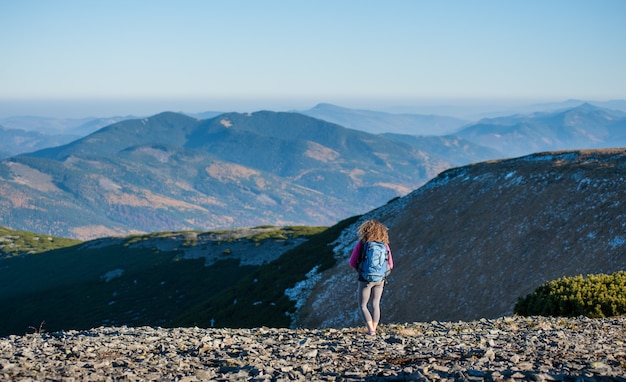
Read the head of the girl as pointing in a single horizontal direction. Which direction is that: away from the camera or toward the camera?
away from the camera

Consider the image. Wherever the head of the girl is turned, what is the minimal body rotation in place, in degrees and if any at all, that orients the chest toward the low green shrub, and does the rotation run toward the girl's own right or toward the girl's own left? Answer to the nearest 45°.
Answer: approximately 45° to the girl's own right

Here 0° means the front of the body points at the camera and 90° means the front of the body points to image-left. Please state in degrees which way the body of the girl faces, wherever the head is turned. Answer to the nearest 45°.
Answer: approximately 180°
